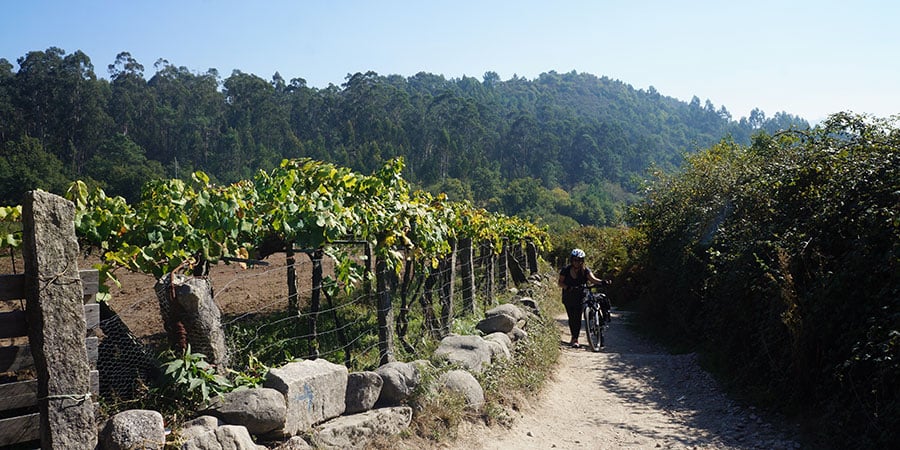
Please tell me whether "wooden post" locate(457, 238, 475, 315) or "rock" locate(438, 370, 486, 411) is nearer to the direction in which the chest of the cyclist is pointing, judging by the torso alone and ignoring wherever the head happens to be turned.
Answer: the rock

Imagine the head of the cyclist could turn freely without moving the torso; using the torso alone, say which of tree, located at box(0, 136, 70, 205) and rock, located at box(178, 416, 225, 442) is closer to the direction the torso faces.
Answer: the rock

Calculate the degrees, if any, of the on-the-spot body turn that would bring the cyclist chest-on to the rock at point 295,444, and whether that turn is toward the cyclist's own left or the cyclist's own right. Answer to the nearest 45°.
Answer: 0° — they already face it

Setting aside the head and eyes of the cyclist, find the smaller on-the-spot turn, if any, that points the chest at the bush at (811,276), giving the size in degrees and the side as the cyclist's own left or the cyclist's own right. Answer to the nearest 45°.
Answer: approximately 45° to the cyclist's own left

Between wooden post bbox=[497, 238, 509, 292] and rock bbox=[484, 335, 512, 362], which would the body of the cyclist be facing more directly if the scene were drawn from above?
the rock

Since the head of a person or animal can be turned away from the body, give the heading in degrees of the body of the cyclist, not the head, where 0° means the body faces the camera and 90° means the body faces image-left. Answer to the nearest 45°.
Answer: approximately 0°

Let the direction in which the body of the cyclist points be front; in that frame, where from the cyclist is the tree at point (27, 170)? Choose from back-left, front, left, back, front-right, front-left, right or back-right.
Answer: back-right

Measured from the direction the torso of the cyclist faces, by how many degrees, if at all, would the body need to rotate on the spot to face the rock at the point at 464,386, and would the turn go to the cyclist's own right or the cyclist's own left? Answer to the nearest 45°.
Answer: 0° — they already face it

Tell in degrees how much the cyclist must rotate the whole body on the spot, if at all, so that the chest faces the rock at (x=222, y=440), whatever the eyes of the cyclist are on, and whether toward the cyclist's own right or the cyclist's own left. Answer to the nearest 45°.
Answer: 0° — they already face it

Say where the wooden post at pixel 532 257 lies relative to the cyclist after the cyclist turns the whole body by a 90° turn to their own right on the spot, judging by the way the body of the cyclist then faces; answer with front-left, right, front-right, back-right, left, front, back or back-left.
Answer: right
